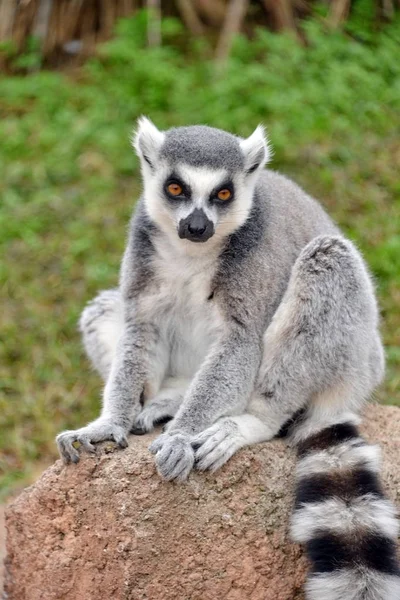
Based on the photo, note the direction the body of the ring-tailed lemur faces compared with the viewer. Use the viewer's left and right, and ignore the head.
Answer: facing the viewer and to the left of the viewer
